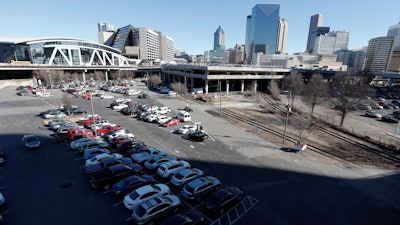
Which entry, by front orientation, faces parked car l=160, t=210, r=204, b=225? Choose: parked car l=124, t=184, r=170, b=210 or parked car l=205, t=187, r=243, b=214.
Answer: parked car l=205, t=187, r=243, b=214

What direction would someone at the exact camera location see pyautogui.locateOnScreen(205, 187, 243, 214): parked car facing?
facing the viewer and to the left of the viewer

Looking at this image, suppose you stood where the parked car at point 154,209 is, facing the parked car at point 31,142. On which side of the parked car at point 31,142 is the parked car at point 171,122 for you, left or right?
right
